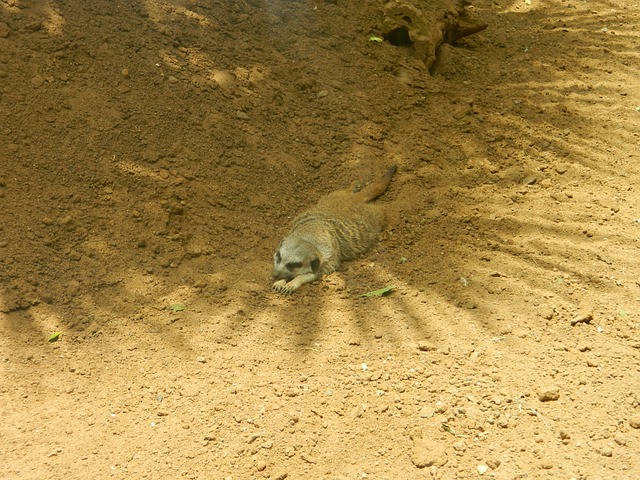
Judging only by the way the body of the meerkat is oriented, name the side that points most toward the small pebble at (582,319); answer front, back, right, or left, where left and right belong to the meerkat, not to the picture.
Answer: left

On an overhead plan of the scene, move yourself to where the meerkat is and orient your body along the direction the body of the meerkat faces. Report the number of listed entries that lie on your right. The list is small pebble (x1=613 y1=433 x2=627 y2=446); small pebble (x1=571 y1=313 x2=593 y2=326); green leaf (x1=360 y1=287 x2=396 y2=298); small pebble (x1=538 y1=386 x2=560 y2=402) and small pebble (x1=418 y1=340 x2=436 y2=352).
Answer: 0

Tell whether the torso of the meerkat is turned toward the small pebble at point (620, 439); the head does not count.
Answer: no

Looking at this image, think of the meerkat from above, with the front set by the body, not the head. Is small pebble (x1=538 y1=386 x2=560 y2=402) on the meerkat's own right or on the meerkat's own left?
on the meerkat's own left

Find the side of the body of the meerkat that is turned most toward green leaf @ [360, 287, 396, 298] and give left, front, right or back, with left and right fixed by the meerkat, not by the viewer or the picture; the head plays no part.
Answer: left

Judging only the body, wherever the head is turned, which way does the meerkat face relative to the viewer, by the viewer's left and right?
facing the viewer and to the left of the viewer

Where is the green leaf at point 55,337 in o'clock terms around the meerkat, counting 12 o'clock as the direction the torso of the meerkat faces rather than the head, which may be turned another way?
The green leaf is roughly at 12 o'clock from the meerkat.

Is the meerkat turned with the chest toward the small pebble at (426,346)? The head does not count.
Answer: no

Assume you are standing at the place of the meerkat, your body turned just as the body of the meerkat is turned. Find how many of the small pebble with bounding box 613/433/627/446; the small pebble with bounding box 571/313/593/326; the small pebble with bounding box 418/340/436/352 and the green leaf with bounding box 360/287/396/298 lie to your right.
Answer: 0

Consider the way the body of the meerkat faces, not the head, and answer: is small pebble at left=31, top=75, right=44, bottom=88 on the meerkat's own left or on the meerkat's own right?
on the meerkat's own right

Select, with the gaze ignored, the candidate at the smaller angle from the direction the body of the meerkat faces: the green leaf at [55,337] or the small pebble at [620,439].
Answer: the green leaf

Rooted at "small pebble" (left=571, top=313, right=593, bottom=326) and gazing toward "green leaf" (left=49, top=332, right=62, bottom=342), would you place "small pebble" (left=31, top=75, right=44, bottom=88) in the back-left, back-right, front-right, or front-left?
front-right
